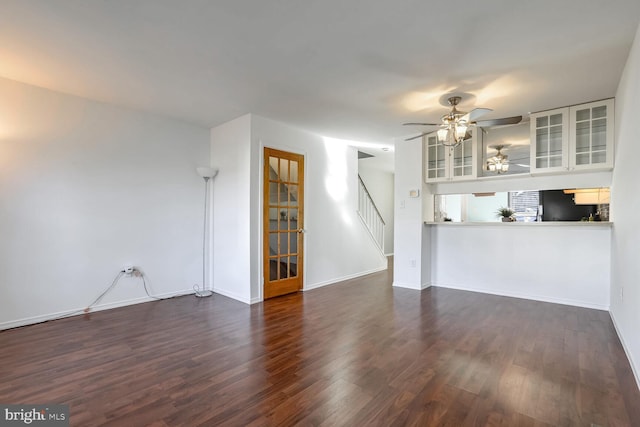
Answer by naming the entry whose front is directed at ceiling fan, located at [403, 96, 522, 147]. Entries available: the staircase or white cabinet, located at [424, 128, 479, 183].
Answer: the white cabinet

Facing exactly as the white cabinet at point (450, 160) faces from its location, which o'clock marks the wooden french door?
The wooden french door is roughly at 2 o'clock from the white cabinet.

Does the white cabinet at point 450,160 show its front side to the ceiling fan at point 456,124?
yes

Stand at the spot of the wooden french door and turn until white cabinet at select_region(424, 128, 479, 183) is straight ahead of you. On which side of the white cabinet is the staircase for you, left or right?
left

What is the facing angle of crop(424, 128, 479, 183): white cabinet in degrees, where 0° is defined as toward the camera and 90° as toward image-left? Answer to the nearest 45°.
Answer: approximately 0°
